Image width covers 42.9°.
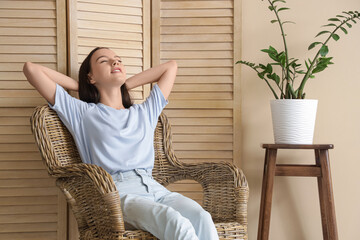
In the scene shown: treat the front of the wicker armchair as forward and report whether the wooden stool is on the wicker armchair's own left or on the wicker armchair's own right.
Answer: on the wicker armchair's own left

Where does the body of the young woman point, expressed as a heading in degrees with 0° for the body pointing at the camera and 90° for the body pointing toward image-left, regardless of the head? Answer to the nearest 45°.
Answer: approximately 315°

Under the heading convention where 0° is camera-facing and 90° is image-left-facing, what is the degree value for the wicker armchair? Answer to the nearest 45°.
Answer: approximately 315°

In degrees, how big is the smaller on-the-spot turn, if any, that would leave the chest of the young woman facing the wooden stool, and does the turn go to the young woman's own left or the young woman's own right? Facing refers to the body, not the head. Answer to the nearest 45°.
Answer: approximately 45° to the young woman's own left
